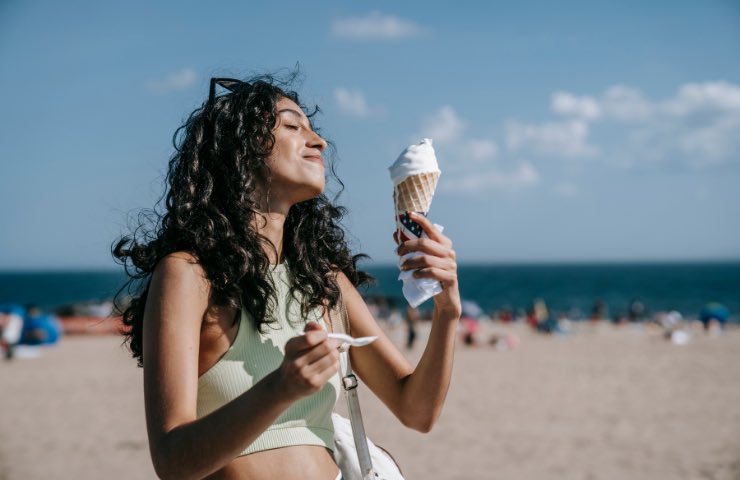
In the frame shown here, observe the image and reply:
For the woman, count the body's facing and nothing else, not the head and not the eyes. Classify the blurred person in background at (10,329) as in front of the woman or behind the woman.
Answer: behind

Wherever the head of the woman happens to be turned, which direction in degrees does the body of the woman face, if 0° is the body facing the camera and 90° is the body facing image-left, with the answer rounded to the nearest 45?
approximately 315°

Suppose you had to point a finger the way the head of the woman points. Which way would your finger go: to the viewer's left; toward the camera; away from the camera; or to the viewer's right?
to the viewer's right

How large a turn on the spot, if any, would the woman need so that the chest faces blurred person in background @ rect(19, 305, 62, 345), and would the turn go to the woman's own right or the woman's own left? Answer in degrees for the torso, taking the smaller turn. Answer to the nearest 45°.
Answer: approximately 135° to the woman's own left
